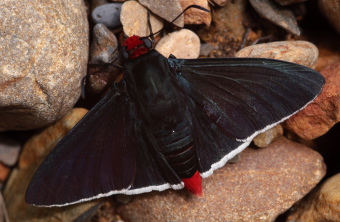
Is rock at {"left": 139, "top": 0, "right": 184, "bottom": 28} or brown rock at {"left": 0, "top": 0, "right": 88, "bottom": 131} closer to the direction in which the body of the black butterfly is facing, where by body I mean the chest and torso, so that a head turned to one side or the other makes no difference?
the rock

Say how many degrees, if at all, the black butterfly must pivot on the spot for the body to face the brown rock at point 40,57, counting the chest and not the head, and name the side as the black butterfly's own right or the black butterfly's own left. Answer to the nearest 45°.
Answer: approximately 90° to the black butterfly's own left

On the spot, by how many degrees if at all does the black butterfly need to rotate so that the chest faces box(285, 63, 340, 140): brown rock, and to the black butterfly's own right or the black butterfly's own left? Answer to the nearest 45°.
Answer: approximately 90° to the black butterfly's own right

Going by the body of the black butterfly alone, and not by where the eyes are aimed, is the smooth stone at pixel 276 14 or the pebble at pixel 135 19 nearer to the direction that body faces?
the pebble

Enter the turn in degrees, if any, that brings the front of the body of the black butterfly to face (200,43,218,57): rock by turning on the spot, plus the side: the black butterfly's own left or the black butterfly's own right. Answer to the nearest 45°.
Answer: approximately 45° to the black butterfly's own right

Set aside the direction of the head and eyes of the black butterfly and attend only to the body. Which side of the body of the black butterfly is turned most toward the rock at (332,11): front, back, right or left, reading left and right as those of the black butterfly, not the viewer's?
right

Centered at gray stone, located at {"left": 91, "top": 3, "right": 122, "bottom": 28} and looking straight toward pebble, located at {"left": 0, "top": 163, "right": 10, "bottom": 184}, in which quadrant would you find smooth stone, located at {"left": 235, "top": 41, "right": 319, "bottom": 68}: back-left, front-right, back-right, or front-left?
back-left

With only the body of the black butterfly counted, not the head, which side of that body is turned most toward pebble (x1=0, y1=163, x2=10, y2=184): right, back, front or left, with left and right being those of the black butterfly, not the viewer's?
left

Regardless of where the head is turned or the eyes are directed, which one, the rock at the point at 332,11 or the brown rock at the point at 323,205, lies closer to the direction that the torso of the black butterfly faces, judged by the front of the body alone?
the rock

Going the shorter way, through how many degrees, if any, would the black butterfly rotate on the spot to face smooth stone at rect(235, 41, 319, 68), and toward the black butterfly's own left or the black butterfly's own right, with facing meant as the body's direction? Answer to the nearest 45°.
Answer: approximately 90° to the black butterfly's own right

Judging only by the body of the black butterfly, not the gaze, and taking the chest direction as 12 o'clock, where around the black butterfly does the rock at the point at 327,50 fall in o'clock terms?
The rock is roughly at 2 o'clock from the black butterfly.

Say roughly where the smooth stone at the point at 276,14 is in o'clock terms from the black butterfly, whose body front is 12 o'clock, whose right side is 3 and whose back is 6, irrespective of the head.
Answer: The smooth stone is roughly at 2 o'clock from the black butterfly.

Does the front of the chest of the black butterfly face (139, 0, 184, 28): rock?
yes

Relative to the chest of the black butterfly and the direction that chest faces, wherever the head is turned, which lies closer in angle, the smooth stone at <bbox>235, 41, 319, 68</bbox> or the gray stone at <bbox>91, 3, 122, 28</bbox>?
the gray stone

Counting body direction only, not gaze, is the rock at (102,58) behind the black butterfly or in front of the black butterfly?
in front

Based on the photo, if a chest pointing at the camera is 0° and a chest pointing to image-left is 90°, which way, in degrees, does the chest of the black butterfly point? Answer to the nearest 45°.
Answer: approximately 180°
